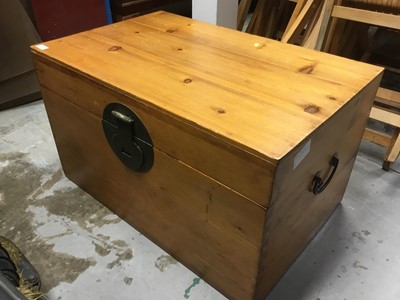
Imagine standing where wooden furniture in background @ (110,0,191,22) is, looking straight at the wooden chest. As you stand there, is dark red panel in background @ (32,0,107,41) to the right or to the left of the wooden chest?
right

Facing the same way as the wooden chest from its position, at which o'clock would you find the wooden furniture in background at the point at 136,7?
The wooden furniture in background is roughly at 4 o'clock from the wooden chest.

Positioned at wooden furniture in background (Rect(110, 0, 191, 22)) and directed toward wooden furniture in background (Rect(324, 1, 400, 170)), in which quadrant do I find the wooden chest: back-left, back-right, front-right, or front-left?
front-right

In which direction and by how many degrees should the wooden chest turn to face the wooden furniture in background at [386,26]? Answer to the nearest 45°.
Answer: approximately 180°

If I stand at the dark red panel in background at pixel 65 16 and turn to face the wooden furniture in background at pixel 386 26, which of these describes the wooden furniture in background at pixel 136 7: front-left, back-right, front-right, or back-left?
front-left

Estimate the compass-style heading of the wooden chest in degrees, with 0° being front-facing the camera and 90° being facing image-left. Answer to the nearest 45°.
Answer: approximately 45°

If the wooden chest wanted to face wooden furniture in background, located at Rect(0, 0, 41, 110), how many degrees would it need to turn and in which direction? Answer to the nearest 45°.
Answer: approximately 90° to its right

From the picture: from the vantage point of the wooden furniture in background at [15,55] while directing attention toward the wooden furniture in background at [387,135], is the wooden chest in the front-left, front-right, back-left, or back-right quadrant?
front-right

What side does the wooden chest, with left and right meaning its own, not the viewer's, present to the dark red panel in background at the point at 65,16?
right

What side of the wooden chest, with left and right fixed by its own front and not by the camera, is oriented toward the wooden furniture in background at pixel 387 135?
back
